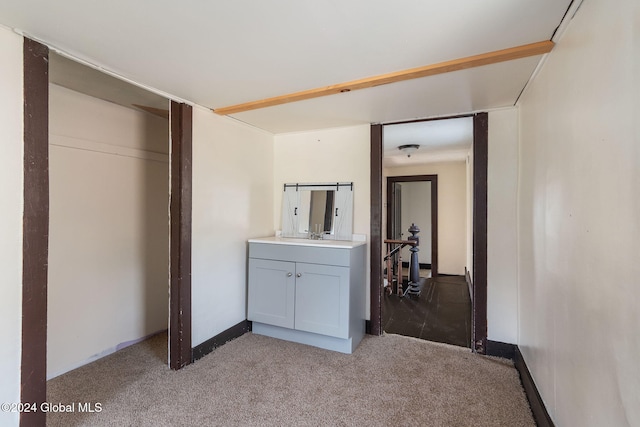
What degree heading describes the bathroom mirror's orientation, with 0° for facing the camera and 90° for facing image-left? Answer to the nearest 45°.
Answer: approximately 0°

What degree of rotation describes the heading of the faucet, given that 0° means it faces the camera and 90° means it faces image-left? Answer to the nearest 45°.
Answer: approximately 0°

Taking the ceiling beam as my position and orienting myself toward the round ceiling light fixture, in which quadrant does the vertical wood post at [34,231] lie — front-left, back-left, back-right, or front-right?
back-left

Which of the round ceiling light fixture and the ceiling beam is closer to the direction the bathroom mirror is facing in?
the ceiling beam

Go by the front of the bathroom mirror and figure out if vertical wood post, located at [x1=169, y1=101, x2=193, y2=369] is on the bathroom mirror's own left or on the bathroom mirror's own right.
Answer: on the bathroom mirror's own right

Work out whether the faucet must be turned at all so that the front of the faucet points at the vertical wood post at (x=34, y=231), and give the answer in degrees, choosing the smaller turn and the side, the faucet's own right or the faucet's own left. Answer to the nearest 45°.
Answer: approximately 45° to the faucet's own right
